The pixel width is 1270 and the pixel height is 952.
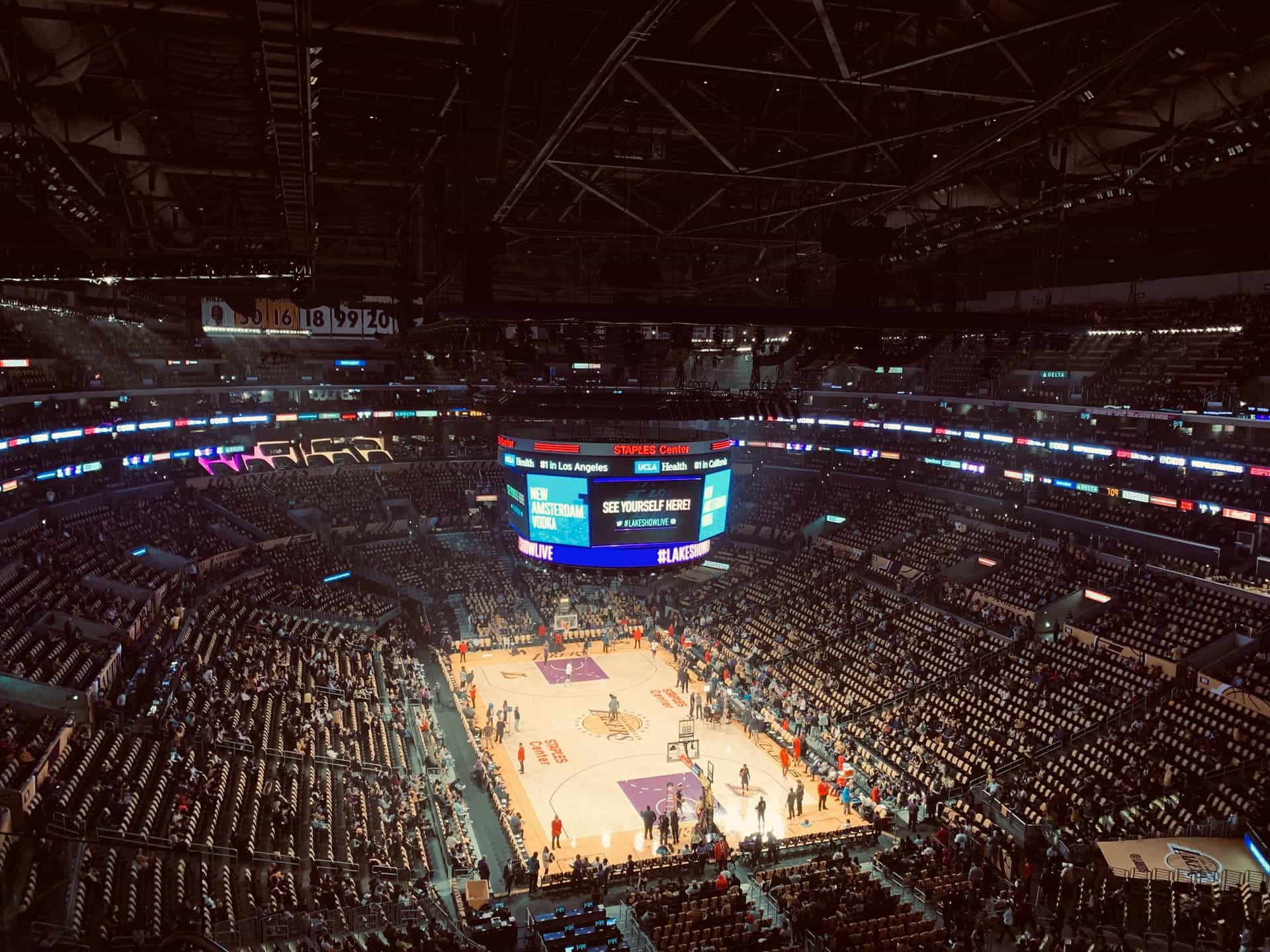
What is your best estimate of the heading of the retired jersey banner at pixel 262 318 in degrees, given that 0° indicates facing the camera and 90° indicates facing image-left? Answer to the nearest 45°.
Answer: approximately 0°
